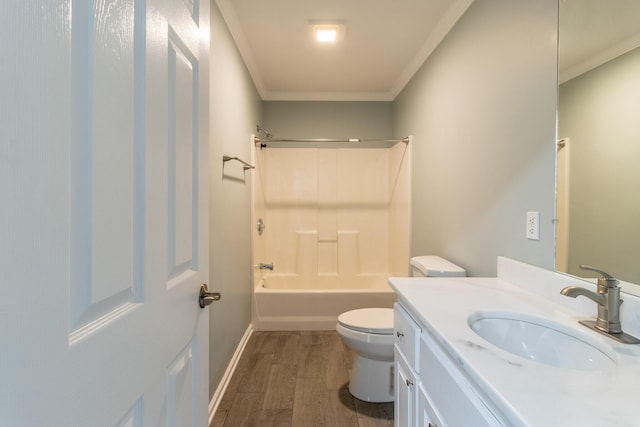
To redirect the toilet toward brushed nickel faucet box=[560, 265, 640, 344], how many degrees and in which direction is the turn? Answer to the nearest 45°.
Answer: approximately 135° to its left

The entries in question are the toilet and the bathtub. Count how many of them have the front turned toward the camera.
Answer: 1

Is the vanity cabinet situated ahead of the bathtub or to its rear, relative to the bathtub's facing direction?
ahead

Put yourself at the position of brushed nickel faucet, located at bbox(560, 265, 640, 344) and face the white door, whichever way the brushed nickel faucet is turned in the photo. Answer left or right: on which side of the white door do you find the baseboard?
right

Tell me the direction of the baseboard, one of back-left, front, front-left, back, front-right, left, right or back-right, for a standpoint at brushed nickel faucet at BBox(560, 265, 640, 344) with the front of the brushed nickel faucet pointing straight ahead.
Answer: front-right

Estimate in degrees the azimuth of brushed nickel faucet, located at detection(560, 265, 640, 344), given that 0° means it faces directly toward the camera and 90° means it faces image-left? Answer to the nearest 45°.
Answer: approximately 45°

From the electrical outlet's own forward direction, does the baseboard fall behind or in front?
in front

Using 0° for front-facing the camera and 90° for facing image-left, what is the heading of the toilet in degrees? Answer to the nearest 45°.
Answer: approximately 90°
